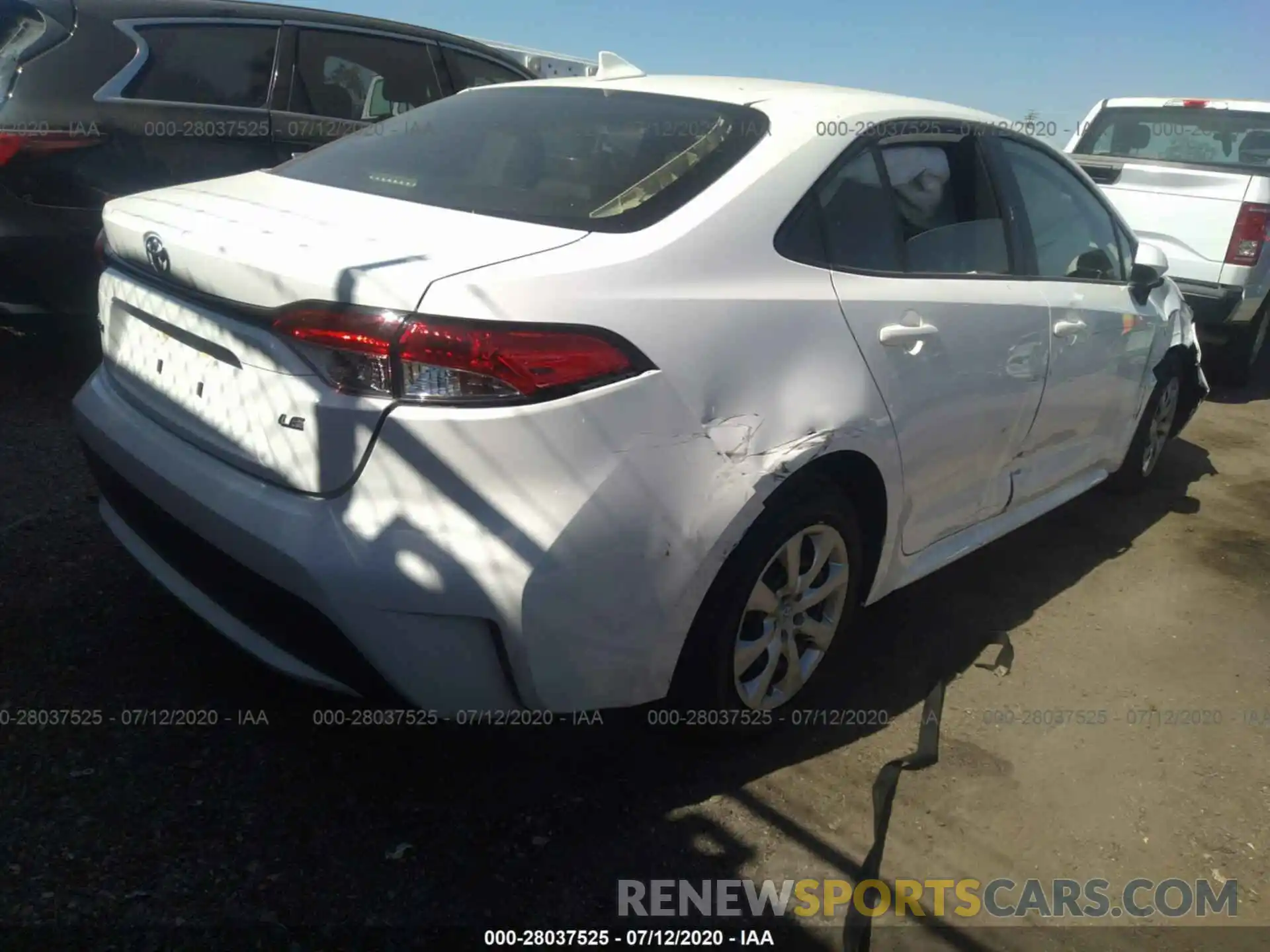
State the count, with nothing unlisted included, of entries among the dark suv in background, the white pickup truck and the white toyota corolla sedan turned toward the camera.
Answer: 0

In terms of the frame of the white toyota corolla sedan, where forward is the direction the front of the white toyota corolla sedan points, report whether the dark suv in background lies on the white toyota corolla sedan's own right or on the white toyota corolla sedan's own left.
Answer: on the white toyota corolla sedan's own left

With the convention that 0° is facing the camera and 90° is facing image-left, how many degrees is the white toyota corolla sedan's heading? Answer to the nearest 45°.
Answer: approximately 225°

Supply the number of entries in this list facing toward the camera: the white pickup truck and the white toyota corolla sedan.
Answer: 0

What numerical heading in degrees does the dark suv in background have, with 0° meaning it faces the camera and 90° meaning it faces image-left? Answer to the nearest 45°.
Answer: approximately 225°

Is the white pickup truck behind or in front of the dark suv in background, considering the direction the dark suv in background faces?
in front

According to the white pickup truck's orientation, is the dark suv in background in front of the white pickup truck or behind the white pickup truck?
behind

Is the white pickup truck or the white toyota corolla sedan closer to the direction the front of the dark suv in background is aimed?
the white pickup truck

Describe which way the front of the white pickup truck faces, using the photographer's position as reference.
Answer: facing away from the viewer and to the right of the viewer

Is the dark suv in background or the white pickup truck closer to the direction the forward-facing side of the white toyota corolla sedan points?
the white pickup truck

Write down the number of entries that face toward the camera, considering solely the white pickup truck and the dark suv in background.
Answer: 0

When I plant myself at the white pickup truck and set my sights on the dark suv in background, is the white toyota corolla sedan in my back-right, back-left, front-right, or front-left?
front-left
